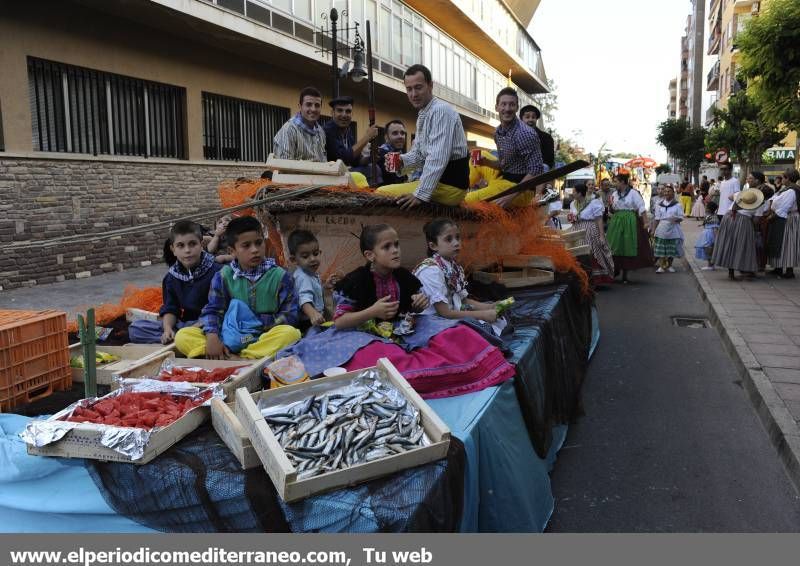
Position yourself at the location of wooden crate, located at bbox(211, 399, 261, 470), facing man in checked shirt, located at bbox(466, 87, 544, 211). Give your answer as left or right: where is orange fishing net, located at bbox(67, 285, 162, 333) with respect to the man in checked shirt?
left

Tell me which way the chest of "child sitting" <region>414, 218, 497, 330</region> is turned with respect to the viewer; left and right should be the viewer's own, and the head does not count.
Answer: facing the viewer and to the right of the viewer

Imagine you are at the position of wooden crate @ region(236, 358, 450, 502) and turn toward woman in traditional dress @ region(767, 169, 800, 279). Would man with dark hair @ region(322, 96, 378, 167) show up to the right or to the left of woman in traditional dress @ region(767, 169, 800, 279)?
left

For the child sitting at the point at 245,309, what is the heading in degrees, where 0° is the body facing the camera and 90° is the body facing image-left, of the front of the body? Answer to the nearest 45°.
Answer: approximately 0°

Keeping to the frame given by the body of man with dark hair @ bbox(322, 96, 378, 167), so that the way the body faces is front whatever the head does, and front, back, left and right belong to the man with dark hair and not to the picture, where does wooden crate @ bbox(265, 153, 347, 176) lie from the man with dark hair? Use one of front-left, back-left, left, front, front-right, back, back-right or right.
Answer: front-right

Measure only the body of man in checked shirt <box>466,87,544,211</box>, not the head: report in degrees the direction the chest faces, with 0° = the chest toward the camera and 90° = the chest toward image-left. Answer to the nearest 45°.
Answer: approximately 45°

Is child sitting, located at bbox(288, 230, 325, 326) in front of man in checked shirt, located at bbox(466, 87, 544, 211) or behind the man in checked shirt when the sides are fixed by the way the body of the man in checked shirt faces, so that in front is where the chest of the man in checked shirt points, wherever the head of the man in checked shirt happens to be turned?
in front

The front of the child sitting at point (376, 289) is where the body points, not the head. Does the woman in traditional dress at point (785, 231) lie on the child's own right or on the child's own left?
on the child's own left

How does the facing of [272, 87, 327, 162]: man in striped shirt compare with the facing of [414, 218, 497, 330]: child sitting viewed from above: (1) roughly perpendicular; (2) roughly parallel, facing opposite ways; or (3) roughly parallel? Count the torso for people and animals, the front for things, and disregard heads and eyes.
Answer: roughly parallel

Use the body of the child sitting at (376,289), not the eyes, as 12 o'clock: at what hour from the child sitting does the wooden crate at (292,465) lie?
The wooden crate is roughly at 2 o'clock from the child sitting.

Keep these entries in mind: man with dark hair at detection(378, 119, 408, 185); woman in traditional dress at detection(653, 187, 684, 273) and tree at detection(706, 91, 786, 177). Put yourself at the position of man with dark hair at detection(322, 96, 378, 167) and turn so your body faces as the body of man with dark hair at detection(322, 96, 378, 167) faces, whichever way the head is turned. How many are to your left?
3

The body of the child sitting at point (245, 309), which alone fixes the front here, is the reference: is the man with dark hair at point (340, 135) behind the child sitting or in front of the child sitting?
behind

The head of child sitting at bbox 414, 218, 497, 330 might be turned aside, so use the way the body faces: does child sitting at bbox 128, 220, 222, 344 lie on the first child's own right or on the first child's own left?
on the first child's own right

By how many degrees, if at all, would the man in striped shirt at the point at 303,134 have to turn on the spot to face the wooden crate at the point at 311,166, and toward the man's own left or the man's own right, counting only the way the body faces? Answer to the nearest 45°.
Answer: approximately 45° to the man's own right

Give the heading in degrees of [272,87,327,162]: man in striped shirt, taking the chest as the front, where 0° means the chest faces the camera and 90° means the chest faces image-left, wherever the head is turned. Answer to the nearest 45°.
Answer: approximately 315°

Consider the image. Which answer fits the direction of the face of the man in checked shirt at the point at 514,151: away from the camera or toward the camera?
toward the camera

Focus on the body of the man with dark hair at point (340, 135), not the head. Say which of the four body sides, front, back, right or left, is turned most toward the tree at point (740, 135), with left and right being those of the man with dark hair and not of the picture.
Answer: left

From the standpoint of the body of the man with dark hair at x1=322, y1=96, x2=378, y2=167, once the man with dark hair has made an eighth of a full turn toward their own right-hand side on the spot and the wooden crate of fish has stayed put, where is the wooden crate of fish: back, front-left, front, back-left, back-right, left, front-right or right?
front
